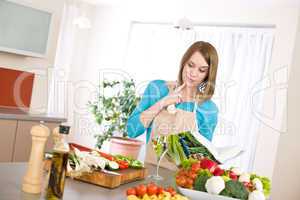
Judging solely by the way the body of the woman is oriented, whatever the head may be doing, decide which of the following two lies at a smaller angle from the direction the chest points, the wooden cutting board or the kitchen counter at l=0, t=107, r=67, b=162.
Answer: the wooden cutting board

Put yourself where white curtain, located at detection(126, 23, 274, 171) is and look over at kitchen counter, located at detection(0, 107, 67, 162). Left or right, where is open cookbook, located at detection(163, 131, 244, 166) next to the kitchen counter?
left

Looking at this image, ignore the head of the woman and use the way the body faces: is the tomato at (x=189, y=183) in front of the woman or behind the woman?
in front

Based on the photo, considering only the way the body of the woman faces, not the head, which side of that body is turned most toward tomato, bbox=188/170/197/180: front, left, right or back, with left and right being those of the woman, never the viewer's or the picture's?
front

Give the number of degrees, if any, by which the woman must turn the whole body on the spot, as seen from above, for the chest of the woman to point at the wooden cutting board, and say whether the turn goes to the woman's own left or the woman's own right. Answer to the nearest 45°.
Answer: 0° — they already face it

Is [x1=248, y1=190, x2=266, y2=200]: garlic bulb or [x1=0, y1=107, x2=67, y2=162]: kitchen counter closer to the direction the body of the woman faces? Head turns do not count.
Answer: the garlic bulb

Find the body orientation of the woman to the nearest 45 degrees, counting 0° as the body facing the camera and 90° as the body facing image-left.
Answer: approximately 0°

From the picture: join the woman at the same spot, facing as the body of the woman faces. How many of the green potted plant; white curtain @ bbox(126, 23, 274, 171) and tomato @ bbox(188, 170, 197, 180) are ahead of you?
1

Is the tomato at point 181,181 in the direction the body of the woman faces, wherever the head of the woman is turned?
yes

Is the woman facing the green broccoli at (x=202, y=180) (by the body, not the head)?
yes

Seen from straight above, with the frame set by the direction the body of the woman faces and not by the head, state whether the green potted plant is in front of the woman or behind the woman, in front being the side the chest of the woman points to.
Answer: behind

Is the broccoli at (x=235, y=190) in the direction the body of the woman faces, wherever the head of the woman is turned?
yes

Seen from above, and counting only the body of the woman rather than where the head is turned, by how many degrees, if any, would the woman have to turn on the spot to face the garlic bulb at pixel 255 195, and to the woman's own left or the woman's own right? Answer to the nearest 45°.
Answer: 0° — they already face it

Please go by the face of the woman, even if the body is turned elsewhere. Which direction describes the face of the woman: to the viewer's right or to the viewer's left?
to the viewer's left

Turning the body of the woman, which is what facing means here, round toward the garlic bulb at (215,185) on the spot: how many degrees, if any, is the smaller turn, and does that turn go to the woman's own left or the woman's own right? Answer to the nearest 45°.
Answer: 0° — they already face it

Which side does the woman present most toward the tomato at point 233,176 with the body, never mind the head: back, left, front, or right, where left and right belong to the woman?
front
